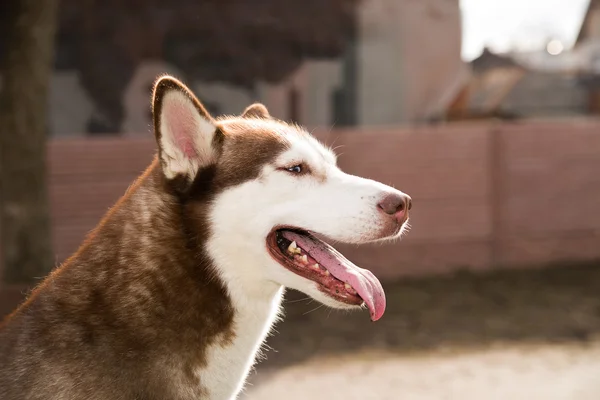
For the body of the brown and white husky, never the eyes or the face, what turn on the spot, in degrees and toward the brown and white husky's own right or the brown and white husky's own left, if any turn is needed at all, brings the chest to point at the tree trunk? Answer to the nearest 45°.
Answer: approximately 90° to the brown and white husky's own left

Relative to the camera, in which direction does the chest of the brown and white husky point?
to the viewer's right
